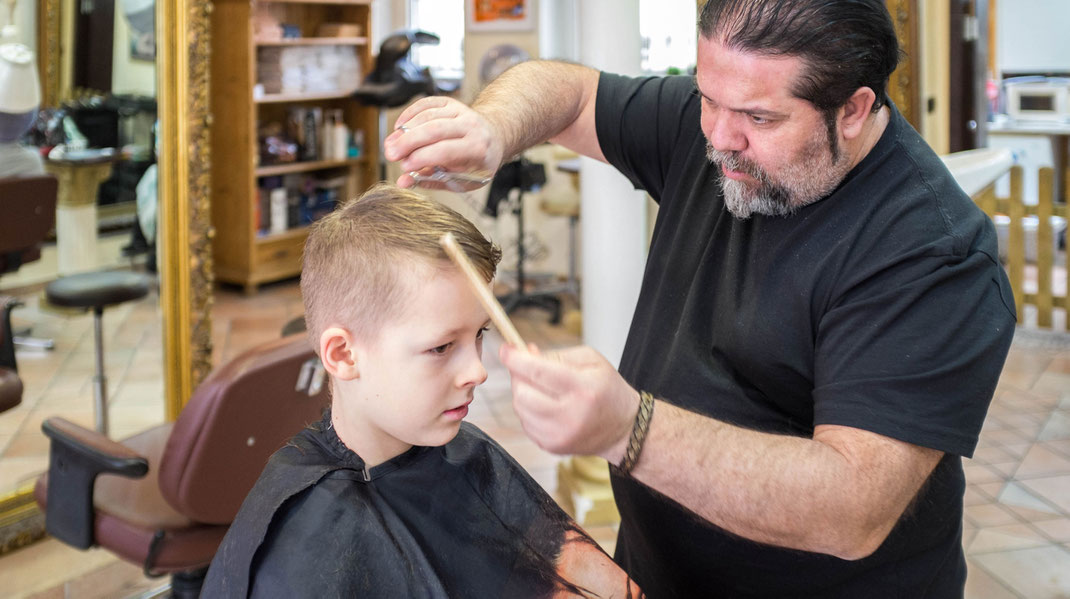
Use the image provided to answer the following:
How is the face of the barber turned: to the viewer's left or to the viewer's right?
to the viewer's left

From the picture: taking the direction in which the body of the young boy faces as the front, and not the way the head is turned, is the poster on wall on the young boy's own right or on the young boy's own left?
on the young boy's own left
